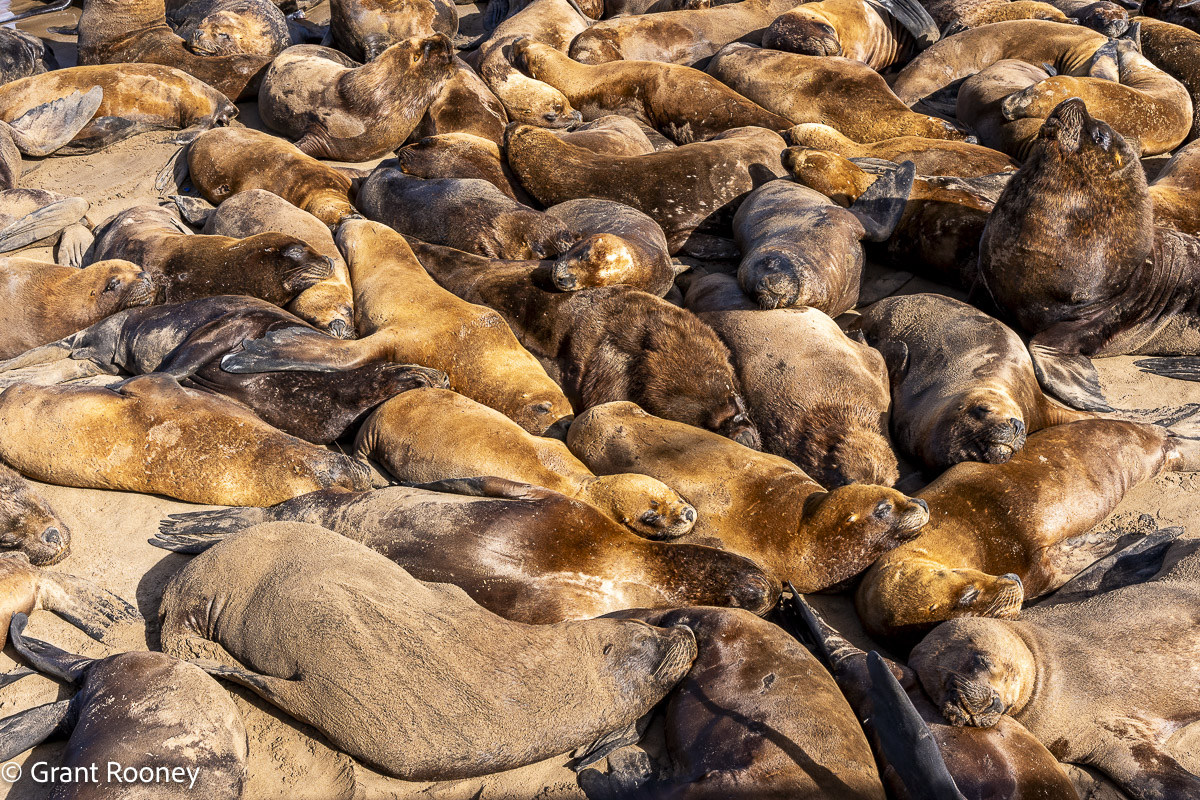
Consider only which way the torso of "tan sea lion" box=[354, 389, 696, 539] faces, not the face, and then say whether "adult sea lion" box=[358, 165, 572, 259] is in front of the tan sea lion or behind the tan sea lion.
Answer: behind

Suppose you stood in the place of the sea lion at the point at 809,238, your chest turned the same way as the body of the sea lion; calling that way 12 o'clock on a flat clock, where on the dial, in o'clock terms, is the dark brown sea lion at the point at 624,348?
The dark brown sea lion is roughly at 1 o'clock from the sea lion.

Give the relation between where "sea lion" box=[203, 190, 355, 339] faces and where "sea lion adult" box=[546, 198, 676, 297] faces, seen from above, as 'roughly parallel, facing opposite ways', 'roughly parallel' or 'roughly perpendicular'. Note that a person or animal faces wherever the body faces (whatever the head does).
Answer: roughly perpendicular

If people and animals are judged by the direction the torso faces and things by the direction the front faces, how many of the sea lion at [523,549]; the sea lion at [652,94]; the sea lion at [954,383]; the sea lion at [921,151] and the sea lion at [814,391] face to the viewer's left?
2

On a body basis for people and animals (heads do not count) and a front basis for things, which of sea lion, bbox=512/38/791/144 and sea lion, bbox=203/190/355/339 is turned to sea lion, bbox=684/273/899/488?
sea lion, bbox=203/190/355/339

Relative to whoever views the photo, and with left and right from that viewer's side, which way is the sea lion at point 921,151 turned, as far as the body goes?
facing to the left of the viewer

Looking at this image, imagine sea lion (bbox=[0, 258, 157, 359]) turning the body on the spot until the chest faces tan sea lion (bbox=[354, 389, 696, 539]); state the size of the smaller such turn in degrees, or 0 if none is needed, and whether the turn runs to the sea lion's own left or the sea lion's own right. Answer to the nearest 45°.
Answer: approximately 45° to the sea lion's own right

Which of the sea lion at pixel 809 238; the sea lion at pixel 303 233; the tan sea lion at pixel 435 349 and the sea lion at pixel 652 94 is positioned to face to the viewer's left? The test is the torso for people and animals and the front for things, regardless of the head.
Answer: the sea lion at pixel 652 94

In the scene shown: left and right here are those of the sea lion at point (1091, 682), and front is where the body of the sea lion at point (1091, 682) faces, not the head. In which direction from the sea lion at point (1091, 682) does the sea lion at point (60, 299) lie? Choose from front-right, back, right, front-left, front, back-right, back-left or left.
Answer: front-right

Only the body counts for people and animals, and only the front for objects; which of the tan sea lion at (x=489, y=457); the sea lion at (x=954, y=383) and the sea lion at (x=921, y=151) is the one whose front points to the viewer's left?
the sea lion at (x=921, y=151)

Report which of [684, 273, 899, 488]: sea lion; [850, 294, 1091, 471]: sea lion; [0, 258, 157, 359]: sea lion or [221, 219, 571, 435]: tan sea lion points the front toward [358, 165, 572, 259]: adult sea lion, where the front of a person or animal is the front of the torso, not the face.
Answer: [0, 258, 157, 359]: sea lion

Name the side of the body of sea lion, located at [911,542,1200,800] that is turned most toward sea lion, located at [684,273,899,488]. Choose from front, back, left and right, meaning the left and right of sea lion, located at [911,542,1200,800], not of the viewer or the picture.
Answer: right

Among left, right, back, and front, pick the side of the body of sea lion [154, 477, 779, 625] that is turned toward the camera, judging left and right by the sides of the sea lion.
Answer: right

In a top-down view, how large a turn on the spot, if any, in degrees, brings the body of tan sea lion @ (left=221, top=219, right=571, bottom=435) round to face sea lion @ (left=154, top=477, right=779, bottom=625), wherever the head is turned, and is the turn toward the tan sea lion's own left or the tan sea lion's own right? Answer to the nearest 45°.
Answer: approximately 45° to the tan sea lion's own right

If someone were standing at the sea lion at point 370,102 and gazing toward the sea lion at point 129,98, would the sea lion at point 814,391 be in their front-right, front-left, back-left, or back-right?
back-left

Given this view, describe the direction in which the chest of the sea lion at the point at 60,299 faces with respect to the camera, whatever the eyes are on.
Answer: to the viewer's right
